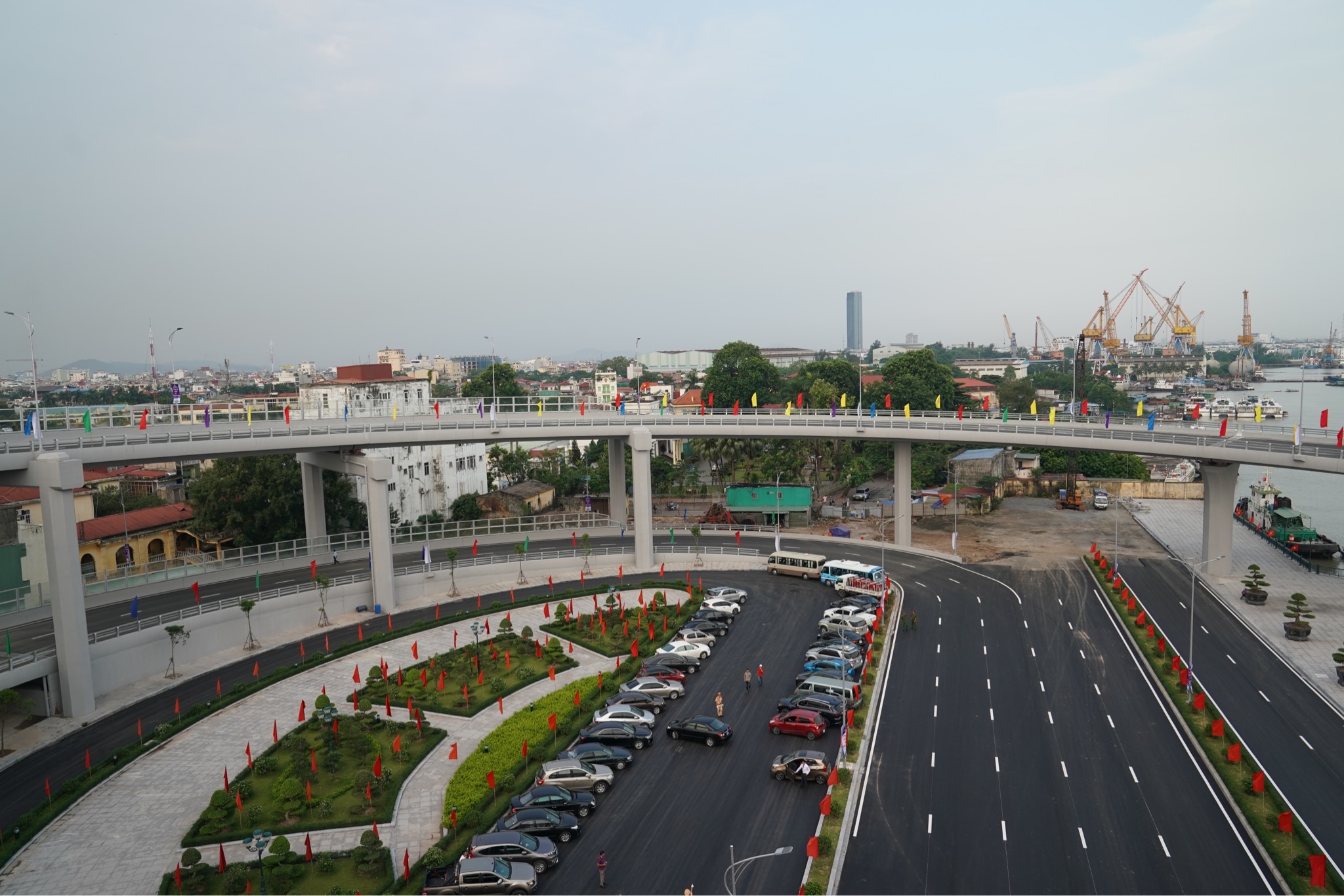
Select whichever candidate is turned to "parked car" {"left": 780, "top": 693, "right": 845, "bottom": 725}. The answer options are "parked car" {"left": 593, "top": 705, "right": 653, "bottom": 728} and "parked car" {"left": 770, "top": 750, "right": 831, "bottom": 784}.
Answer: "parked car" {"left": 593, "top": 705, "right": 653, "bottom": 728}

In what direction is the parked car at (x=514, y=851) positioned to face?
to the viewer's right

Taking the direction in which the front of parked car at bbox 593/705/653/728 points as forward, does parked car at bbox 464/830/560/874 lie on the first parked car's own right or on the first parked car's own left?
on the first parked car's own right

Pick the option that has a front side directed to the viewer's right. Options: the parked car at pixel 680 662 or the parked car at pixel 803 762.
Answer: the parked car at pixel 680 662

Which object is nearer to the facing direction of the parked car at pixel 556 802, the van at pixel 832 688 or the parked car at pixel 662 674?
the van

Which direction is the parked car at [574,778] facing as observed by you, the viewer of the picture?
facing to the right of the viewer

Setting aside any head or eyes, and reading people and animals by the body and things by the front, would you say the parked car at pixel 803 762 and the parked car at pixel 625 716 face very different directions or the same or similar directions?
very different directions

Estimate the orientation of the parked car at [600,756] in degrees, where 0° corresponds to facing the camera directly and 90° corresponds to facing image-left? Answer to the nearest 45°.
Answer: approximately 270°

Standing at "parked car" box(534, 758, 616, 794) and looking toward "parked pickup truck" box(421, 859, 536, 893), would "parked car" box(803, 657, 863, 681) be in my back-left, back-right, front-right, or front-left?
back-left
